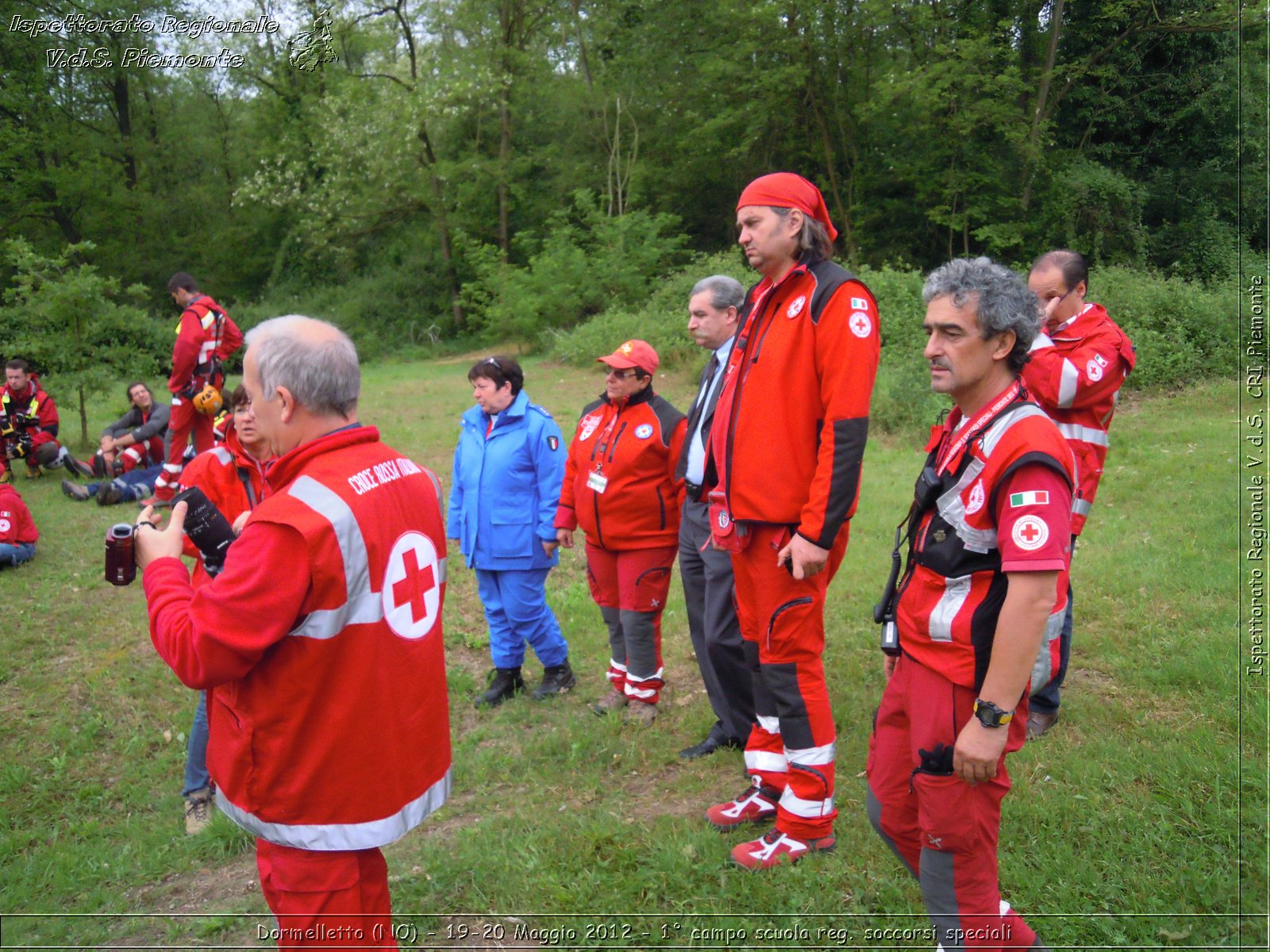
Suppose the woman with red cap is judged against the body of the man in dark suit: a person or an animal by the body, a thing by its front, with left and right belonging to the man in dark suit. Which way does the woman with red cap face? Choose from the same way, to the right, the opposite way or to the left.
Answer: the same way

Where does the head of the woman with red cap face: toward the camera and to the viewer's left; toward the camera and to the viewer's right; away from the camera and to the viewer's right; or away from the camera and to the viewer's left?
toward the camera and to the viewer's left

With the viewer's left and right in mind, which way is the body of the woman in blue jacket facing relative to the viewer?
facing the viewer and to the left of the viewer

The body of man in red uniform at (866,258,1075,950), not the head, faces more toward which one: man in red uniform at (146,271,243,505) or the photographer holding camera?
the photographer holding camera

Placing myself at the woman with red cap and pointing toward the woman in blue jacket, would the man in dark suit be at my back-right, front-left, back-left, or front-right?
back-left

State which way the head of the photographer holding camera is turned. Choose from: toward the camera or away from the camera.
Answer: away from the camera

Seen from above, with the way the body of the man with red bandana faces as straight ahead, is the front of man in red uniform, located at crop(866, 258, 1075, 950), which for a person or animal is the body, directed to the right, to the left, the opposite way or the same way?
the same way

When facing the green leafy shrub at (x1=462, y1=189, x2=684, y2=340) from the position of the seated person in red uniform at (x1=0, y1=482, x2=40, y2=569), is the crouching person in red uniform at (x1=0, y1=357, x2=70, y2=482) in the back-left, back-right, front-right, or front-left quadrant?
front-left

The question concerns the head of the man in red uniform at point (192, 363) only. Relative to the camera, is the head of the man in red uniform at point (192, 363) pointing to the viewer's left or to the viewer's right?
to the viewer's left

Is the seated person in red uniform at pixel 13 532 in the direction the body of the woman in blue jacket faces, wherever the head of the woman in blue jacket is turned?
no

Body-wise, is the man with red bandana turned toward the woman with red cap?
no

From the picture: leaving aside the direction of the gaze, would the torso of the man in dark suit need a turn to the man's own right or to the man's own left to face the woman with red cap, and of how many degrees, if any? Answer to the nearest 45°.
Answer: approximately 90° to the man's own right

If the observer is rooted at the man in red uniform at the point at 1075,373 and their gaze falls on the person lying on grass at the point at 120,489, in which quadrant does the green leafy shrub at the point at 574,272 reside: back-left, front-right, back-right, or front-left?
front-right

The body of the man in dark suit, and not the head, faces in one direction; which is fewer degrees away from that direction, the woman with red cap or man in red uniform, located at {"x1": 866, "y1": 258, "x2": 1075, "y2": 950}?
the man in red uniform

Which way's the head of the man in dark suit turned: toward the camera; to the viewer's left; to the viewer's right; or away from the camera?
to the viewer's left

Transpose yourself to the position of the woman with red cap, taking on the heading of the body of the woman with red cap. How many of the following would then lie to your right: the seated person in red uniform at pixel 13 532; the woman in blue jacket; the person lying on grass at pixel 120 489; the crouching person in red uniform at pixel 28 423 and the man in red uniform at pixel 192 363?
5

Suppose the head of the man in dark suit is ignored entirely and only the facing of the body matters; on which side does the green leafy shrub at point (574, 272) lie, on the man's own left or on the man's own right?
on the man's own right

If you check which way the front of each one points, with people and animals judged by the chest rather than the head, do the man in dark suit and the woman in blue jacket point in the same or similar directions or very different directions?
same or similar directions

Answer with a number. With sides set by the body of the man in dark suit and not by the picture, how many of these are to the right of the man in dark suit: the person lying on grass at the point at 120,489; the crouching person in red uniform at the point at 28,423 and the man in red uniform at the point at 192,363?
3

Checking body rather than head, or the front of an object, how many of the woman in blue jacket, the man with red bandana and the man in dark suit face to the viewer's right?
0

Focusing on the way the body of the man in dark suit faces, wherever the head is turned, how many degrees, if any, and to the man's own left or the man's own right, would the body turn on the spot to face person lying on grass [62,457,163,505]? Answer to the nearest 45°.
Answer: approximately 90° to the man's own right
